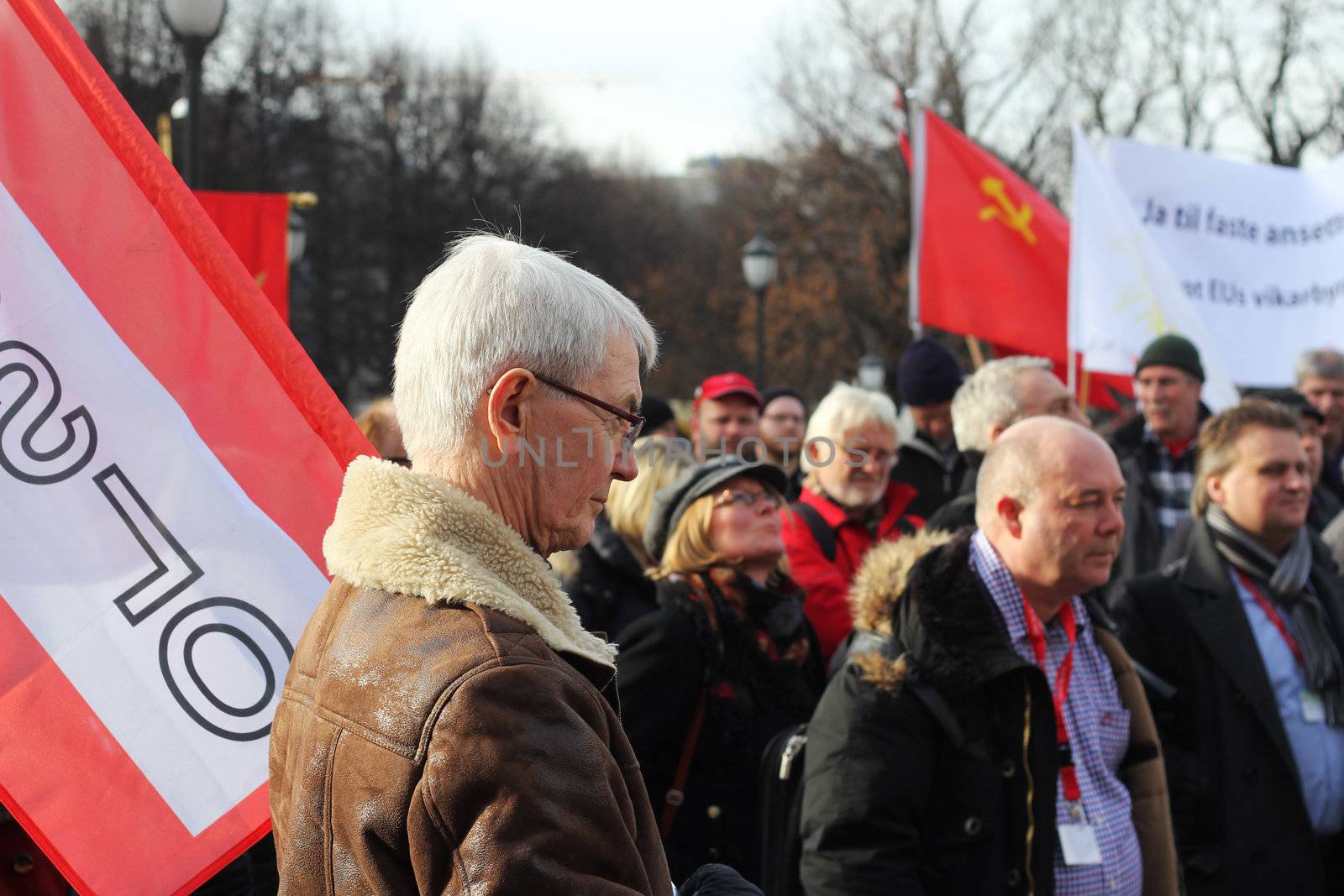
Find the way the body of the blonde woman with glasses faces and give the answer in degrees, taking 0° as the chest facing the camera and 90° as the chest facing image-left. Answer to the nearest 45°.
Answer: approximately 315°

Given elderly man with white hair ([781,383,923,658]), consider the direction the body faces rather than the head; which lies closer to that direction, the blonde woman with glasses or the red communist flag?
the blonde woman with glasses

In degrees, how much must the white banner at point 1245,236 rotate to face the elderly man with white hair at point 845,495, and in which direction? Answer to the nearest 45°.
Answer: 0° — it already faces them

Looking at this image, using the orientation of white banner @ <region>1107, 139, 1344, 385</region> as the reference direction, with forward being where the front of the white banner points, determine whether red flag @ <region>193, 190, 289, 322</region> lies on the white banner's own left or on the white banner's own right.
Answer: on the white banner's own right

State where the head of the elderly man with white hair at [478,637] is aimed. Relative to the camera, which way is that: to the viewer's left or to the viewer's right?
to the viewer's right

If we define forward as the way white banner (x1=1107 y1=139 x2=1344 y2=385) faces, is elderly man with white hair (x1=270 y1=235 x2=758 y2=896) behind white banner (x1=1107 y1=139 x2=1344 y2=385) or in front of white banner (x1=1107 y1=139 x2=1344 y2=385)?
in front

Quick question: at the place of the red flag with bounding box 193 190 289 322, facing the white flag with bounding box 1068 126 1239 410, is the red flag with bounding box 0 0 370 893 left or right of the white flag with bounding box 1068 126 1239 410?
right

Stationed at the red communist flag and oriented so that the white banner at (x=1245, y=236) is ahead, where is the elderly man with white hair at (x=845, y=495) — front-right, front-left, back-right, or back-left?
back-right

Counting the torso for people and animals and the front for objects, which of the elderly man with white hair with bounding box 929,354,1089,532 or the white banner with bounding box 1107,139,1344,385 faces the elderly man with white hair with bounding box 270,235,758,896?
the white banner

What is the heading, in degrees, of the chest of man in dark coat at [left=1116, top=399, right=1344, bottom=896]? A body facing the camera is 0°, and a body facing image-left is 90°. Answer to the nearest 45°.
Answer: approximately 315°

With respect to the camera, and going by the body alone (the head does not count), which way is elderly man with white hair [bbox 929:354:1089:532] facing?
to the viewer's right
